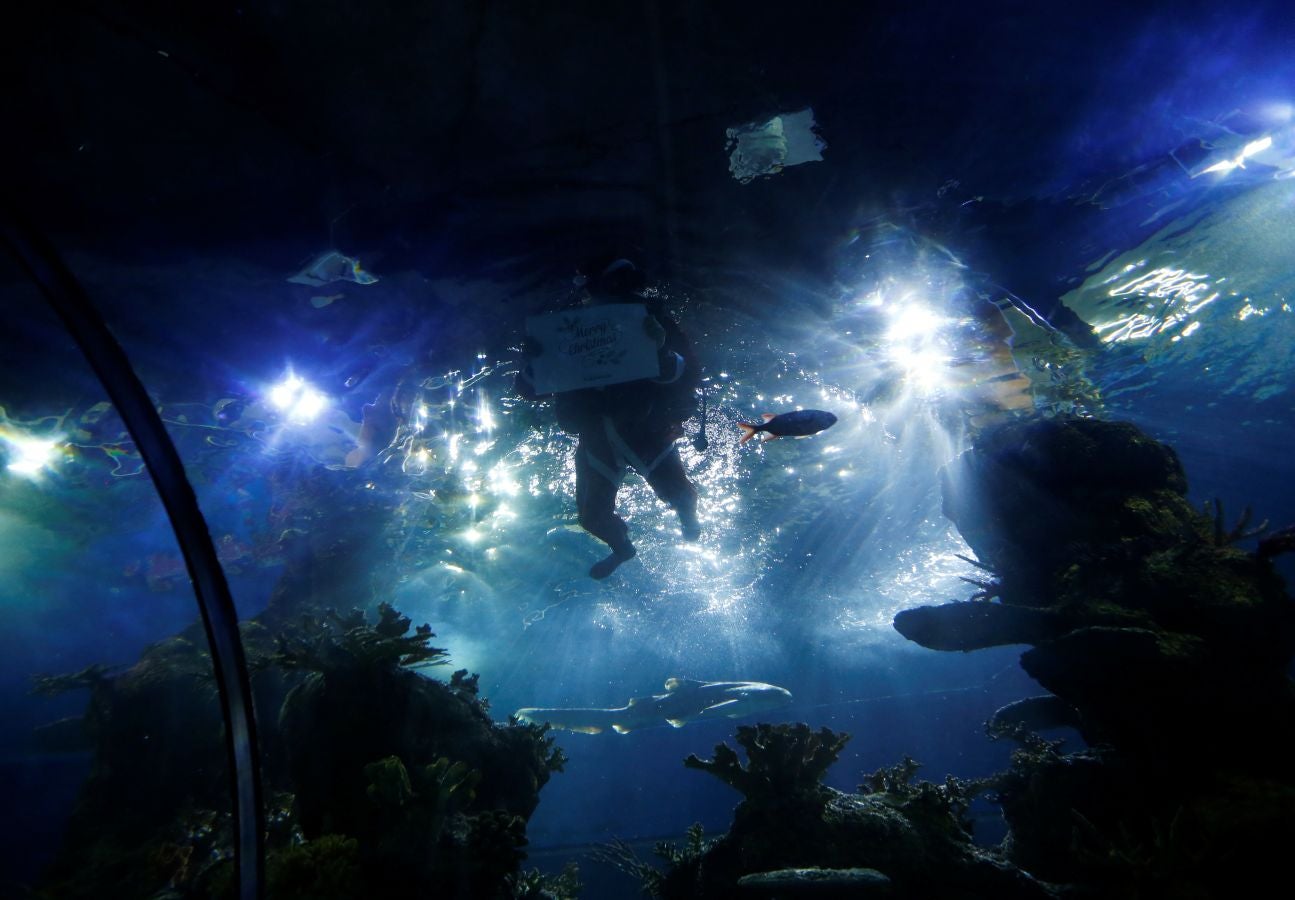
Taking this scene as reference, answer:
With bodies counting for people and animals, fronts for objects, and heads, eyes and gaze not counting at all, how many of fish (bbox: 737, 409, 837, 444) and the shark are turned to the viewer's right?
2

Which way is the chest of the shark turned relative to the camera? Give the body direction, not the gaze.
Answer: to the viewer's right

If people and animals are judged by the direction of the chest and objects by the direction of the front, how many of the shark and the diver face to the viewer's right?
1

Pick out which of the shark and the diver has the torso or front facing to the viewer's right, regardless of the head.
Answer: the shark

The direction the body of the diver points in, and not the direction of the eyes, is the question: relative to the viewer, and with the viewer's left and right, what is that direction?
facing the viewer and to the left of the viewer

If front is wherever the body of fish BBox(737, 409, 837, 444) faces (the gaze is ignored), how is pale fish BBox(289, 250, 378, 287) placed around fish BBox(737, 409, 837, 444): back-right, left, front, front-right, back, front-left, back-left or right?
back

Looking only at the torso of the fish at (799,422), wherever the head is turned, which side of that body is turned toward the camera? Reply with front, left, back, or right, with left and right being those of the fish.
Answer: right

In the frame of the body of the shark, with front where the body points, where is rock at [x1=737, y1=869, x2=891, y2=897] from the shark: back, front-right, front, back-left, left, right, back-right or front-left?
right

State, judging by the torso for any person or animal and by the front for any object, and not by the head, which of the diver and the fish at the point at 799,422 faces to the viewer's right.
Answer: the fish

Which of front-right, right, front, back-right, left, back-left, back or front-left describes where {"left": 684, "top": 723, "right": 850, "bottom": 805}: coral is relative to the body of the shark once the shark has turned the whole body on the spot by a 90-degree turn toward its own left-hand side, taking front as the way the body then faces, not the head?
back
